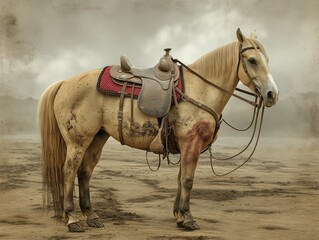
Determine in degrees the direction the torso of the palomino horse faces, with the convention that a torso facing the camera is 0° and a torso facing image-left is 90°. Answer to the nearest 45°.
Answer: approximately 270°

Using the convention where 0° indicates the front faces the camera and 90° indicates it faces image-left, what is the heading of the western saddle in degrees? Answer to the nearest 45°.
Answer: approximately 270°
